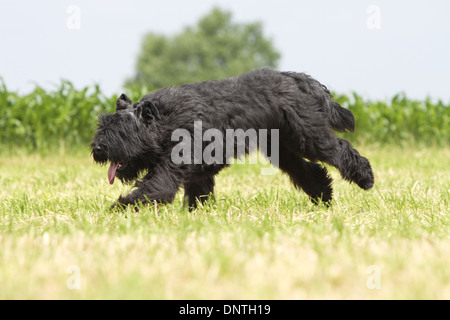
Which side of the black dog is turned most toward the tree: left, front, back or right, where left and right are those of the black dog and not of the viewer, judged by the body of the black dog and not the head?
right

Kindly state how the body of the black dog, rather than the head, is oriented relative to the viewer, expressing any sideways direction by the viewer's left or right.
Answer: facing to the left of the viewer
